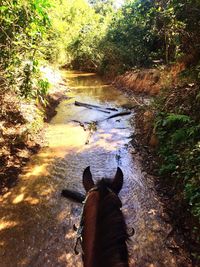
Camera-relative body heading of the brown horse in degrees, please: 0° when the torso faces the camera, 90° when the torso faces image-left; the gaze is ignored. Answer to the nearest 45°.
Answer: approximately 180°
